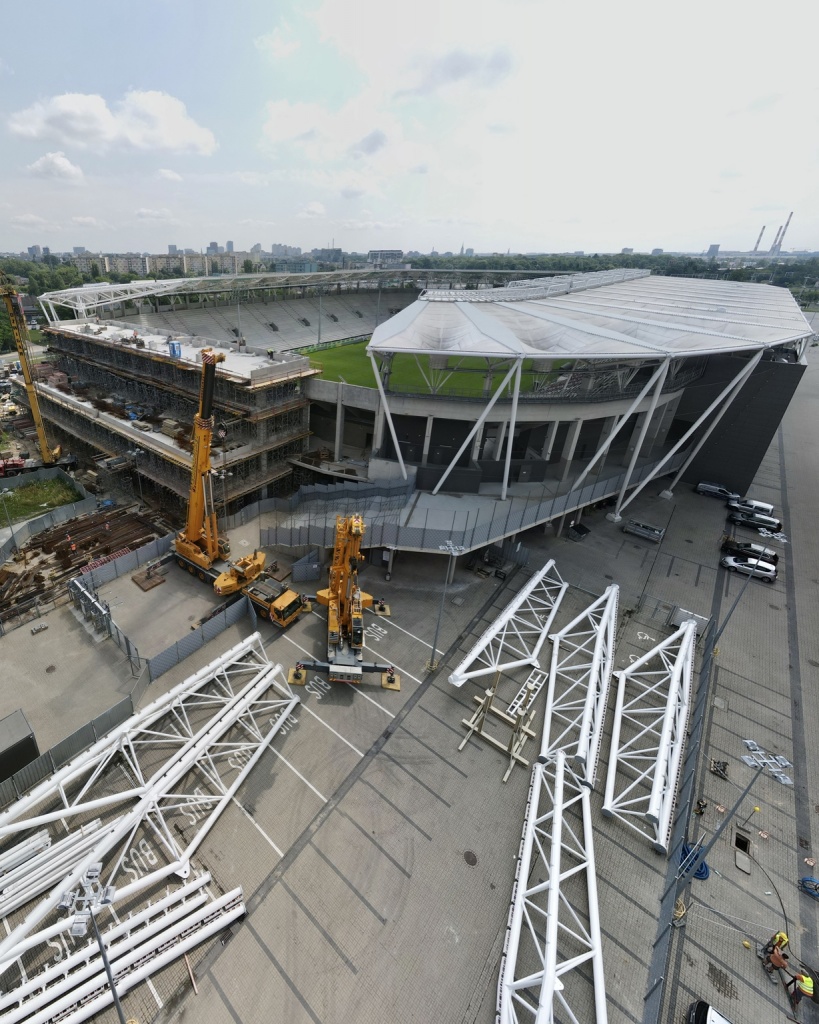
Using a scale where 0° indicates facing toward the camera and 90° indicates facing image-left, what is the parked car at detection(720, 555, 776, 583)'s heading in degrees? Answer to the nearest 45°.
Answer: approximately 90°

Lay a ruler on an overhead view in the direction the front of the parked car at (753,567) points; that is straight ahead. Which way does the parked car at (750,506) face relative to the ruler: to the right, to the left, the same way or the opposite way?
the same way

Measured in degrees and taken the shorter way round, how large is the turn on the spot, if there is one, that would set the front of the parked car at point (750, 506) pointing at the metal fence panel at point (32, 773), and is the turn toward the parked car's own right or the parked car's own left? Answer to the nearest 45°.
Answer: approximately 90° to the parked car's own left

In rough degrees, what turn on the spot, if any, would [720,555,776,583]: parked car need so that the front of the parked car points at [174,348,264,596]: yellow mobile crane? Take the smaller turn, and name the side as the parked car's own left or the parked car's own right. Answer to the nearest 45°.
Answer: approximately 45° to the parked car's own left

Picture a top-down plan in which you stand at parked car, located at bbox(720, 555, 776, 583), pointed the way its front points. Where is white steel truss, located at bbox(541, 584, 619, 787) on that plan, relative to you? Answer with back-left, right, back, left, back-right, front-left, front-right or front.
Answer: left

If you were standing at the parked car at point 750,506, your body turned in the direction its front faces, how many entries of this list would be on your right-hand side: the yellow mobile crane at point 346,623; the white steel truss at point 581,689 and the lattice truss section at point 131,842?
0

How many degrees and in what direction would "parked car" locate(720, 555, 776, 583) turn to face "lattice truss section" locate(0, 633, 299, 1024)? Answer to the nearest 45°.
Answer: approximately 90° to its left

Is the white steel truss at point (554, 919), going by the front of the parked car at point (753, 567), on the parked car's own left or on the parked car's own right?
on the parked car's own left

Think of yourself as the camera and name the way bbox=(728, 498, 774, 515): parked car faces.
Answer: facing to the left of the viewer

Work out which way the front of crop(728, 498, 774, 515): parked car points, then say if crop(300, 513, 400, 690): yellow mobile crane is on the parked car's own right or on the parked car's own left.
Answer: on the parked car's own left

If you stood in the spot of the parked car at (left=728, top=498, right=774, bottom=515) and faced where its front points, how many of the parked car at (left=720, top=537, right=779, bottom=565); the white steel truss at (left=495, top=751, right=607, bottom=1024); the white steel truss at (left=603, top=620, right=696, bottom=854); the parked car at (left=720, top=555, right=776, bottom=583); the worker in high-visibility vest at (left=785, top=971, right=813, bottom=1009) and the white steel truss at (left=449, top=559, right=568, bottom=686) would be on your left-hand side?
6

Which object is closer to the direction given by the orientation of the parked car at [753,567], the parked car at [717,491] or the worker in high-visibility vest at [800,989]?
the parked car
